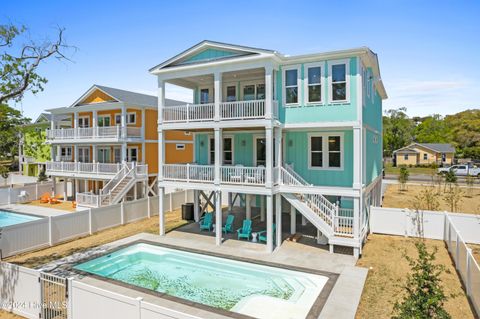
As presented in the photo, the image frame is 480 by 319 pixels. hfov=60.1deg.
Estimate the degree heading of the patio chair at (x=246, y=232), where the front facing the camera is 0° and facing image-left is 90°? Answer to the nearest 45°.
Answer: approximately 45°

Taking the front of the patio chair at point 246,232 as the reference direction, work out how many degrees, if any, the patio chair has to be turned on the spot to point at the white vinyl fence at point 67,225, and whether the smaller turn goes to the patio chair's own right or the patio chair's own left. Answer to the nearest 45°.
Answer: approximately 45° to the patio chair's own right

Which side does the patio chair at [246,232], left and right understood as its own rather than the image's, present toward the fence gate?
front

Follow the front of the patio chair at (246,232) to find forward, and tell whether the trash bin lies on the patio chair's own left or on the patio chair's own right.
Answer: on the patio chair's own right

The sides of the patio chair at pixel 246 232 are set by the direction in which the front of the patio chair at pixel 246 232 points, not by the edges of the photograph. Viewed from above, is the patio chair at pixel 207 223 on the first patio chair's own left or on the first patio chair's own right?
on the first patio chair's own right

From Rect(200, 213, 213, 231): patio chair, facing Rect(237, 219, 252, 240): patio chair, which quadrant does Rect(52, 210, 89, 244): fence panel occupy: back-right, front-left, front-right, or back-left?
back-right

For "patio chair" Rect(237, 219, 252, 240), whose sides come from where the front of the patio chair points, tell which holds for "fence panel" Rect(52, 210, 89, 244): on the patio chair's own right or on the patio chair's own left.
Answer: on the patio chair's own right

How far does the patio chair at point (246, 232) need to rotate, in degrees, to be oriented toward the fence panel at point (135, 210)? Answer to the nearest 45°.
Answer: approximately 90° to its right

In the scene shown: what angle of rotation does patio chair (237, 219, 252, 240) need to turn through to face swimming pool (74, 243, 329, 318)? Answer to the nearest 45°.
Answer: approximately 45° to its left

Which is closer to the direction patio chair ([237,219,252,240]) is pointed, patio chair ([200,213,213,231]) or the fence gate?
the fence gate

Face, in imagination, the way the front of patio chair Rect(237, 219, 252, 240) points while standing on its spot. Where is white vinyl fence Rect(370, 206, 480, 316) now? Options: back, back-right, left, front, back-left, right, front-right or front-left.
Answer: back-left

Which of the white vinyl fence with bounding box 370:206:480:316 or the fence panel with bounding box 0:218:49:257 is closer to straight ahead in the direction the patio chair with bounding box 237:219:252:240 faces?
the fence panel
